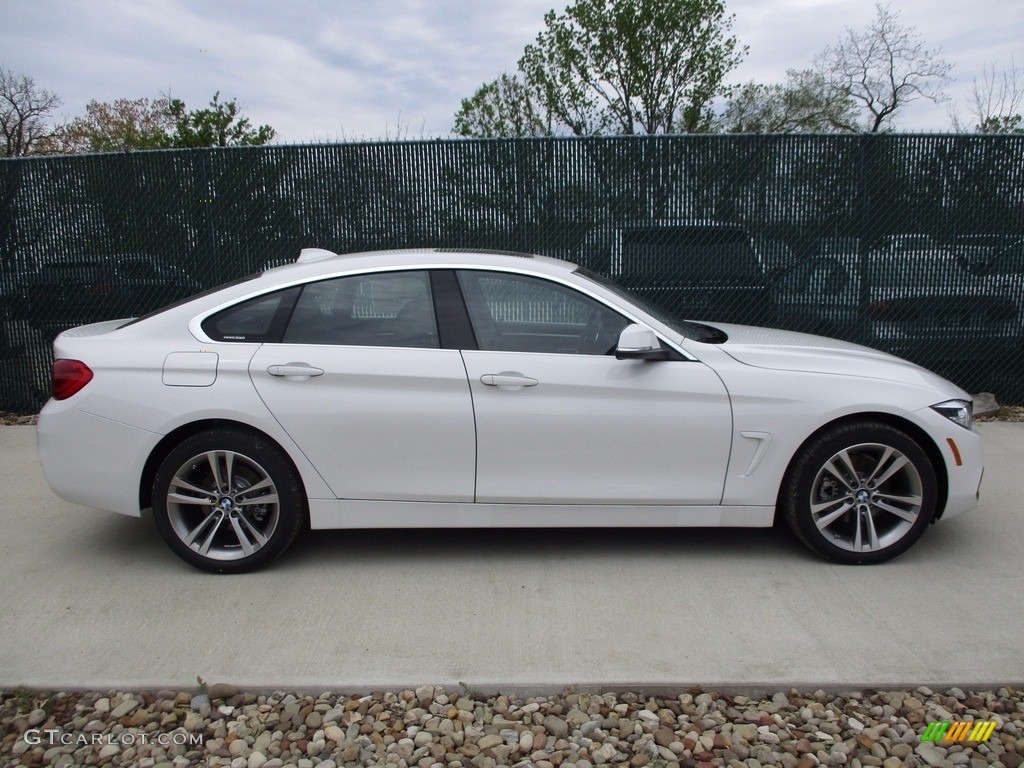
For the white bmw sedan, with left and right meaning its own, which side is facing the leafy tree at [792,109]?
left

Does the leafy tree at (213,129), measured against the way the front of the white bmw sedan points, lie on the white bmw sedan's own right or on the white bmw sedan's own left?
on the white bmw sedan's own left

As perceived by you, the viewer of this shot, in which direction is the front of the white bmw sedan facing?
facing to the right of the viewer

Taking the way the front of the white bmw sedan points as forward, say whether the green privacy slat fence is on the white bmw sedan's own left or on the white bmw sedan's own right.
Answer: on the white bmw sedan's own left

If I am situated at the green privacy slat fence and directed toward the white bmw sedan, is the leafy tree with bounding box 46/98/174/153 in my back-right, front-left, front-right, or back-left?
back-right

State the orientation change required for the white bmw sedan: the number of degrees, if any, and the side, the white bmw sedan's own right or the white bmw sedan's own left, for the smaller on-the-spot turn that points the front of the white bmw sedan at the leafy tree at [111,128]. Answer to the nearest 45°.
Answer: approximately 135° to the white bmw sedan's own left
